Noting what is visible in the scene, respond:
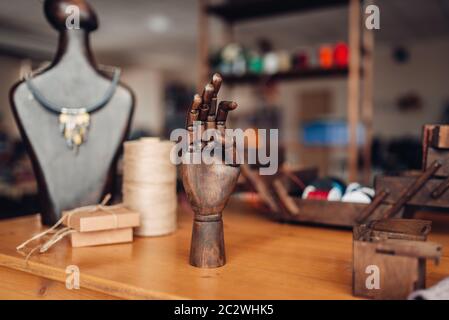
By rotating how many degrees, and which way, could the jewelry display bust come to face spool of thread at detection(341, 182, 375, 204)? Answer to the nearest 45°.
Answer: approximately 90° to its left

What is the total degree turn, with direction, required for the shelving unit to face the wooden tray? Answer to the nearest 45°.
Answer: approximately 45° to its left

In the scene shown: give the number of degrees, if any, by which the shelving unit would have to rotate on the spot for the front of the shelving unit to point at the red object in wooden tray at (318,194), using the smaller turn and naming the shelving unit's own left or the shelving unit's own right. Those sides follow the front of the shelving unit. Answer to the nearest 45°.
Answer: approximately 45° to the shelving unit's own left

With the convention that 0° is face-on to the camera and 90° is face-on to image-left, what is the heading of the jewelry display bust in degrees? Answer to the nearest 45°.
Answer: approximately 0°

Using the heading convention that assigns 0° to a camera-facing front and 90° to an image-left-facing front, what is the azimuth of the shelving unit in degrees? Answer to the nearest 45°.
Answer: approximately 45°

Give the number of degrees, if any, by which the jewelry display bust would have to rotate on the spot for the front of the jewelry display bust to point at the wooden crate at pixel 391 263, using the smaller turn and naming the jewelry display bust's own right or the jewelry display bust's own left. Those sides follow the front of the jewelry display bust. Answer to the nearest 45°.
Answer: approximately 45° to the jewelry display bust's own left
